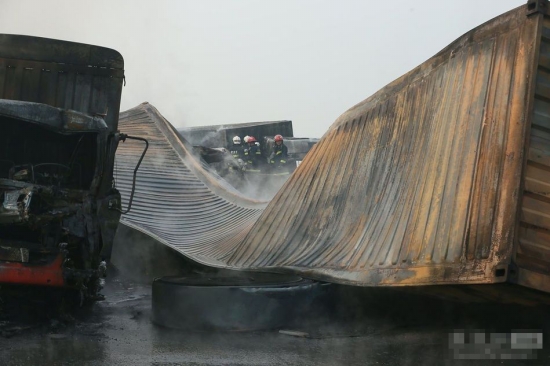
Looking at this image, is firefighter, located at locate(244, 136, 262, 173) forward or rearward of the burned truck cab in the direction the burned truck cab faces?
rearward

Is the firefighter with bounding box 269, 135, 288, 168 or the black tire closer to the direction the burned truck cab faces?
the black tire

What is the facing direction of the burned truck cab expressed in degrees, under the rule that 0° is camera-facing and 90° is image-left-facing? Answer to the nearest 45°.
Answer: approximately 0°

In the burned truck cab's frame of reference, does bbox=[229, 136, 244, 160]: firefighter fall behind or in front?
behind

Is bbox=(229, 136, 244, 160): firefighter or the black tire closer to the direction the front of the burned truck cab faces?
the black tire

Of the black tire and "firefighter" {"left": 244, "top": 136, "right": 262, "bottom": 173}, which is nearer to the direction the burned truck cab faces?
the black tire

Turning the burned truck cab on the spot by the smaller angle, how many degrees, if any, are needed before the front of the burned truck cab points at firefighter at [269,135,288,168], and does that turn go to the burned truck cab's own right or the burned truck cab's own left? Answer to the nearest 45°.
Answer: approximately 135° to the burned truck cab's own left

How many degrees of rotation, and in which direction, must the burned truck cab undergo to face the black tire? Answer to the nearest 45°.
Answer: approximately 45° to its left
